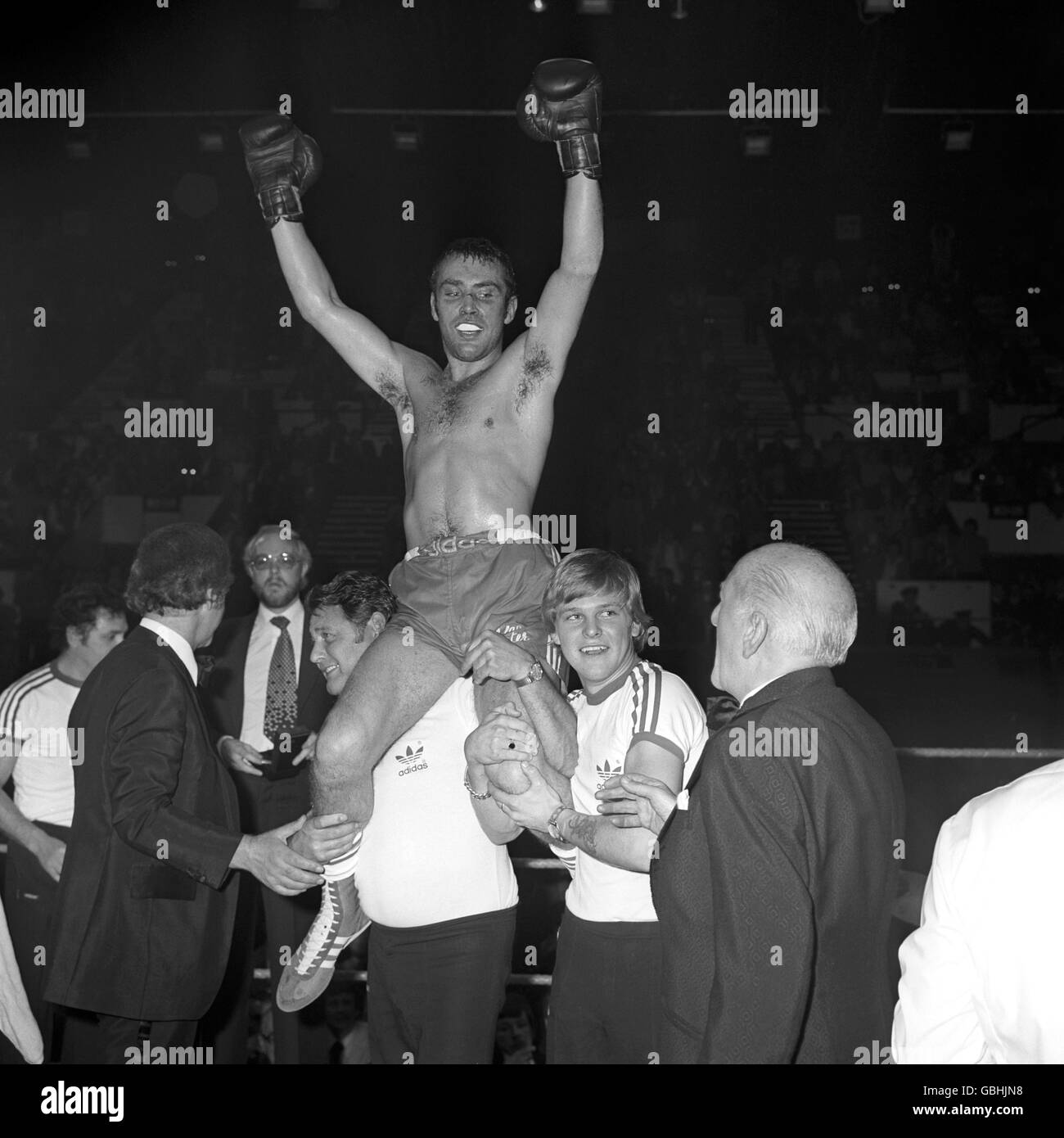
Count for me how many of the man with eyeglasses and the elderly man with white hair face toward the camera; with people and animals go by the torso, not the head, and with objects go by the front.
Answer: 1

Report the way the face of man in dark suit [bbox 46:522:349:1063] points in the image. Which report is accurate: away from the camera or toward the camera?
away from the camera

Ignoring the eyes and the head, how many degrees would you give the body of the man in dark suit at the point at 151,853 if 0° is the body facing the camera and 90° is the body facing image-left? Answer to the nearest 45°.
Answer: approximately 225°

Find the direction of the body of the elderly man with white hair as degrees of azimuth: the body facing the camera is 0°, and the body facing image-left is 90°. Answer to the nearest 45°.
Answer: approximately 135°

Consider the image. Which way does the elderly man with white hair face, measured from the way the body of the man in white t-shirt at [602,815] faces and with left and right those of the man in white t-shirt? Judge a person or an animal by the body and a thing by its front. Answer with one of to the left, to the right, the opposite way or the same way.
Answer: to the right

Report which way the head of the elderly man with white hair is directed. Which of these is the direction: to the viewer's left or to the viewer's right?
to the viewer's left
